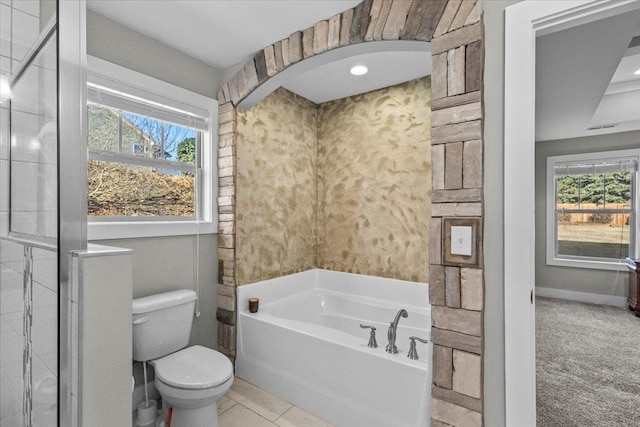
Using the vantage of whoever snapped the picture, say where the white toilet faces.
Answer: facing the viewer and to the right of the viewer

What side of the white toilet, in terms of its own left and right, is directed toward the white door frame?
front

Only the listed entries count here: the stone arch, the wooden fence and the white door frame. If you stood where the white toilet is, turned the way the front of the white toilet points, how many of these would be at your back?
0

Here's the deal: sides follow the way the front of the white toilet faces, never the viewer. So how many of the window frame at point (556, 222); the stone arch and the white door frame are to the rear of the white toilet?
0

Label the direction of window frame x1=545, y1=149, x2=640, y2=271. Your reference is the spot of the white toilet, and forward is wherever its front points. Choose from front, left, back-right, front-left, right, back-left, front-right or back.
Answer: front-left
